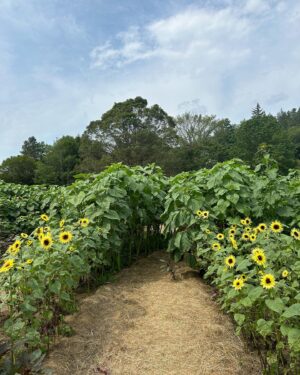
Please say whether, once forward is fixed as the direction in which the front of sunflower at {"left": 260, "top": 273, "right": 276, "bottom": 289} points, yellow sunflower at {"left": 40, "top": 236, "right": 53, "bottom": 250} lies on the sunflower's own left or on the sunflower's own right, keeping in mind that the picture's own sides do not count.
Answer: on the sunflower's own right

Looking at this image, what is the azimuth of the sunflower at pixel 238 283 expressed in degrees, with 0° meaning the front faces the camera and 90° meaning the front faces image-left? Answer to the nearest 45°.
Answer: approximately 0°

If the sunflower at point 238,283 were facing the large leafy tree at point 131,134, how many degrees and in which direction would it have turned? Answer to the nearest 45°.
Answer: approximately 180°

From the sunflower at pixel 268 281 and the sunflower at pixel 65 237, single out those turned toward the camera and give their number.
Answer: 2

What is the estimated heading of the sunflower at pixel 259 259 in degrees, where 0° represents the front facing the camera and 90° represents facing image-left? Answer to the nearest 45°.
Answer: approximately 0°

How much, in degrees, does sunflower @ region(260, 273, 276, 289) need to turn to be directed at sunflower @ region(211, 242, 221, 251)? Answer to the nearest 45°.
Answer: approximately 135° to its right
